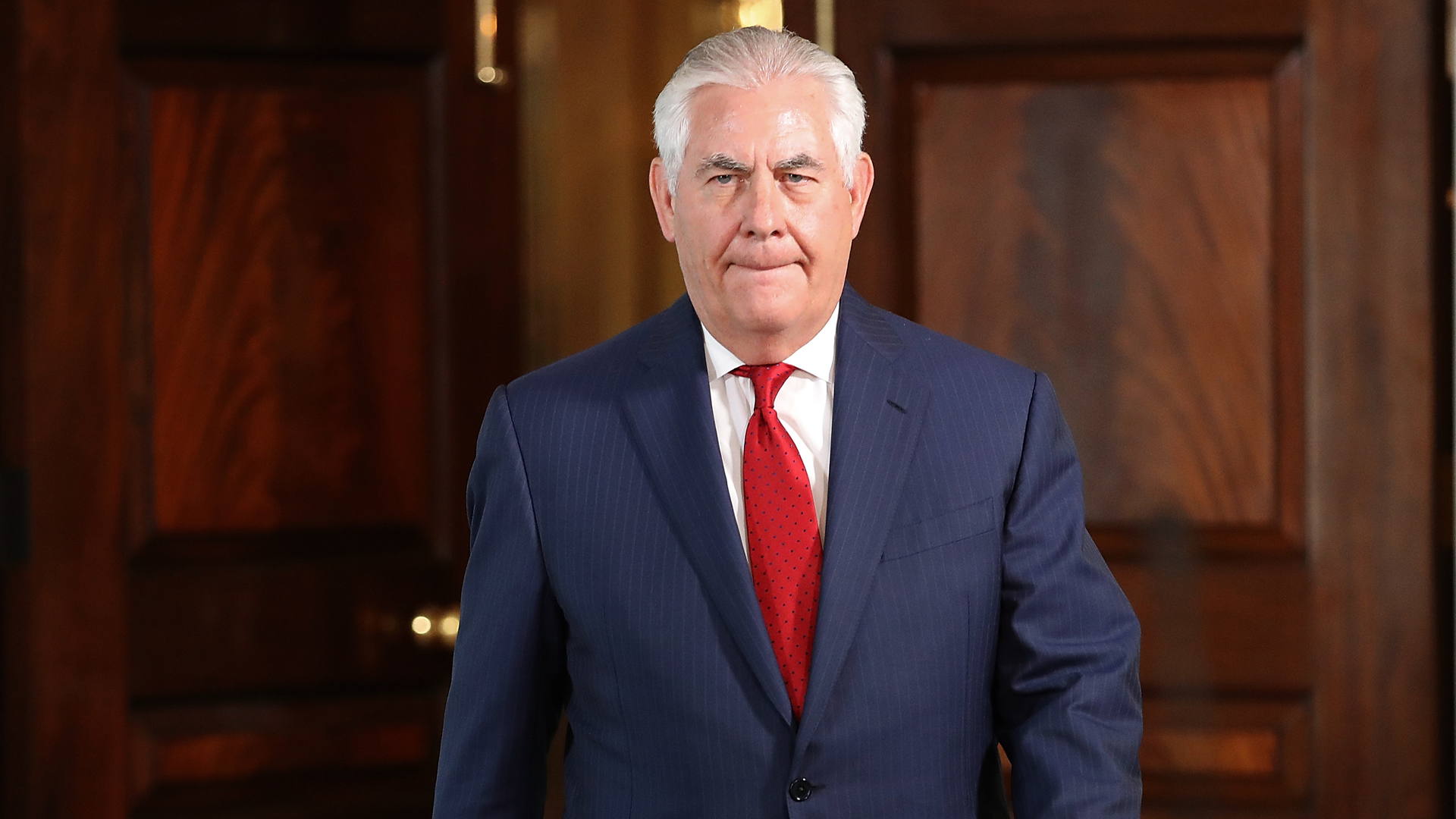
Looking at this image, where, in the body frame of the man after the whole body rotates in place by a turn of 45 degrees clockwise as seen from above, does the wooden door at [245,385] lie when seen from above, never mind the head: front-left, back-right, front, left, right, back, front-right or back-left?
right

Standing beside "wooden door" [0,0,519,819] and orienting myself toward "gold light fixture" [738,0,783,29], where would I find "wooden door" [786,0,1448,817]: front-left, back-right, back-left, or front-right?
front-right

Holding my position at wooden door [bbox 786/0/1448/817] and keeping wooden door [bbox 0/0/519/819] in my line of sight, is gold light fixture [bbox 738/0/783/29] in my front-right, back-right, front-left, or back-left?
front-right

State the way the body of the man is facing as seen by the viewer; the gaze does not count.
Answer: toward the camera

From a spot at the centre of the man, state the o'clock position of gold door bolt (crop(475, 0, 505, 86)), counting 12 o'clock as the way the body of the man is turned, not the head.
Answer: The gold door bolt is roughly at 5 o'clock from the man.

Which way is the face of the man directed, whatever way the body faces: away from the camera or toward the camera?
toward the camera

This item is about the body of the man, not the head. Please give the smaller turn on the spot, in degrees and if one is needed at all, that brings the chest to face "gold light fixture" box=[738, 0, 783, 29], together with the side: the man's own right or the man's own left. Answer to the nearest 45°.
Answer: approximately 180°

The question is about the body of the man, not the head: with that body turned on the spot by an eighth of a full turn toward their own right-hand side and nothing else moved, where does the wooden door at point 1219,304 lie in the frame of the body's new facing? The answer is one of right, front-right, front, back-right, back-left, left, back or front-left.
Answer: back
